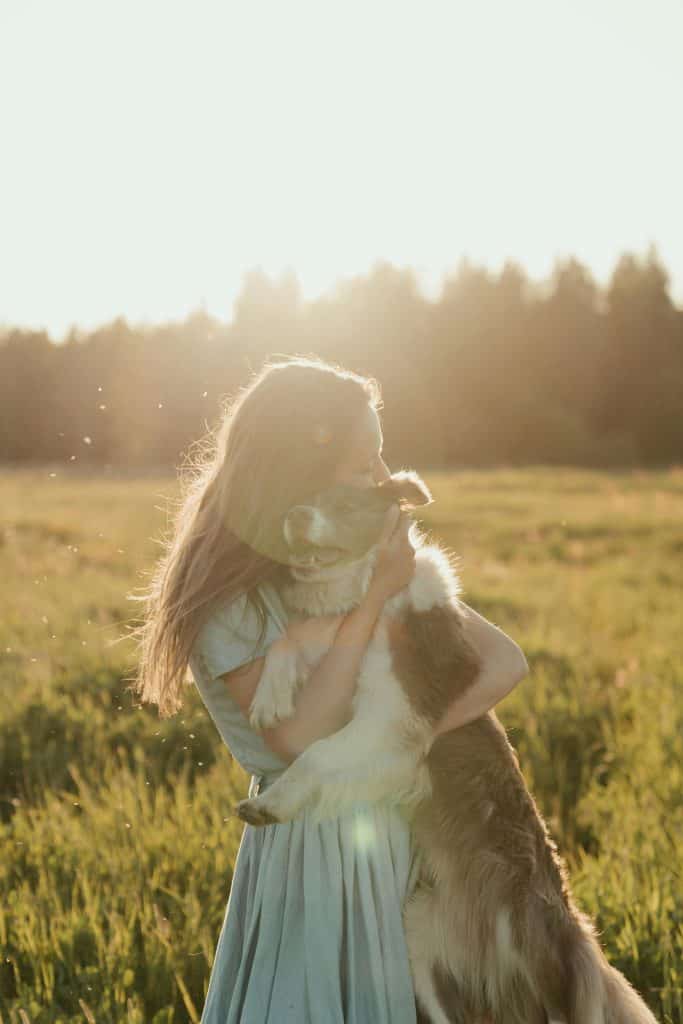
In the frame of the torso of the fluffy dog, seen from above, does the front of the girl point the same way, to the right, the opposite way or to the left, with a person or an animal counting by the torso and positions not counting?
the opposite way

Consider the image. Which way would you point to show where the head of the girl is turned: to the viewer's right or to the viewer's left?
to the viewer's right

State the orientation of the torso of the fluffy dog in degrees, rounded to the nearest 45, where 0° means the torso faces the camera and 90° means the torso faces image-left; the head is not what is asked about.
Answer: approximately 90°

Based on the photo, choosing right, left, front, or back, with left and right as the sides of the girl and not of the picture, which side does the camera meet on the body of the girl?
right
